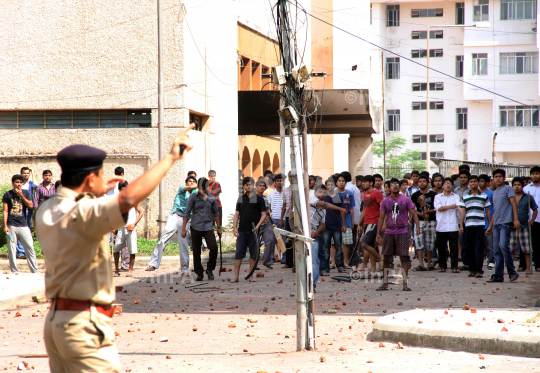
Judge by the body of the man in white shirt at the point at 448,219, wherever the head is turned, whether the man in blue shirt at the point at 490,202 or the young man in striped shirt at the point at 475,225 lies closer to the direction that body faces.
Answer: the young man in striped shirt

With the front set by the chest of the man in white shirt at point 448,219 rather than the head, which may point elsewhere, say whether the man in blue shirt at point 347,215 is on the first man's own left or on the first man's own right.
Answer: on the first man's own right

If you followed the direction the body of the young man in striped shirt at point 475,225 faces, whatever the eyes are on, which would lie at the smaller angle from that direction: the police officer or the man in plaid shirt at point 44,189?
the police officer

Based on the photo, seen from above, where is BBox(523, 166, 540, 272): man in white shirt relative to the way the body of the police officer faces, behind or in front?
in front

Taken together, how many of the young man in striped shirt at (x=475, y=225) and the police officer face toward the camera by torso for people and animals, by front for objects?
1

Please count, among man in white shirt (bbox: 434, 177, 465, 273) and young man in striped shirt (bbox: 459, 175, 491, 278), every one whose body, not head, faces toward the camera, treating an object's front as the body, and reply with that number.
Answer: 2

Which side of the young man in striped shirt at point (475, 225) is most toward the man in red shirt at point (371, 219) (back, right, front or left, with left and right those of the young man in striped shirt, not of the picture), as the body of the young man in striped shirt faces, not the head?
right

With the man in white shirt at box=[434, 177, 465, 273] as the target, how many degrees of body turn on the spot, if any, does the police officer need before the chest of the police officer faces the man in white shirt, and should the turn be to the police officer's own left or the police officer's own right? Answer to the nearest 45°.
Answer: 0° — they already face them

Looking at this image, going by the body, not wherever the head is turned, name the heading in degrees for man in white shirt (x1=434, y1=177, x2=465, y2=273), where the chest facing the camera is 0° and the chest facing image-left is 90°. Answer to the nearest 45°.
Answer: approximately 0°

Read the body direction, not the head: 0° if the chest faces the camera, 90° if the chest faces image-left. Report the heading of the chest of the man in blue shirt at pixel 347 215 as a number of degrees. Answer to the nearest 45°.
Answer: approximately 0°

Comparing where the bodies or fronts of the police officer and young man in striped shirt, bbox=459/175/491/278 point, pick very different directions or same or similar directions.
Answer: very different directions
